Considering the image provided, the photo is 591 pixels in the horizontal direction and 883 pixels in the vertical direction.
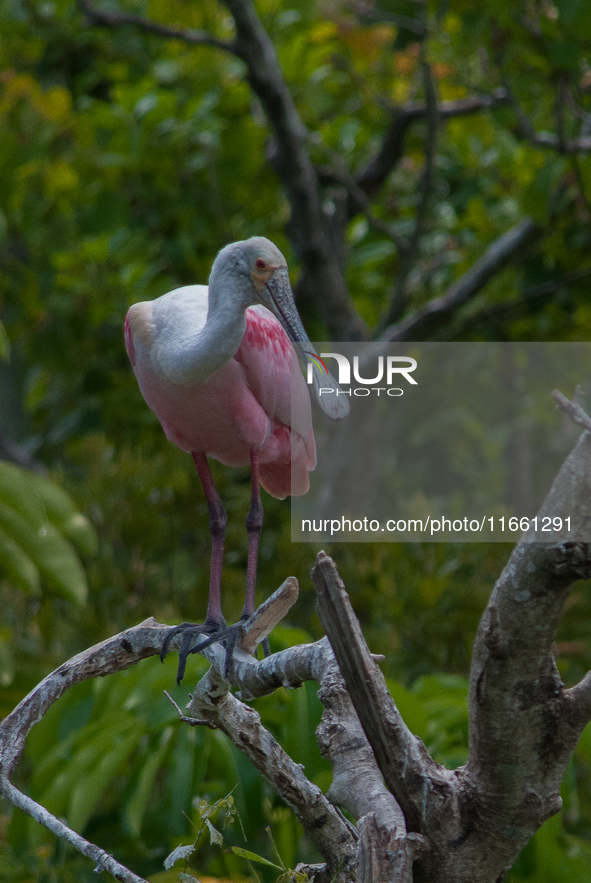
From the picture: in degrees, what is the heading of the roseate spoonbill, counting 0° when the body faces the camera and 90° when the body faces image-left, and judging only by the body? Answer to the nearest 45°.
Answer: approximately 45°
